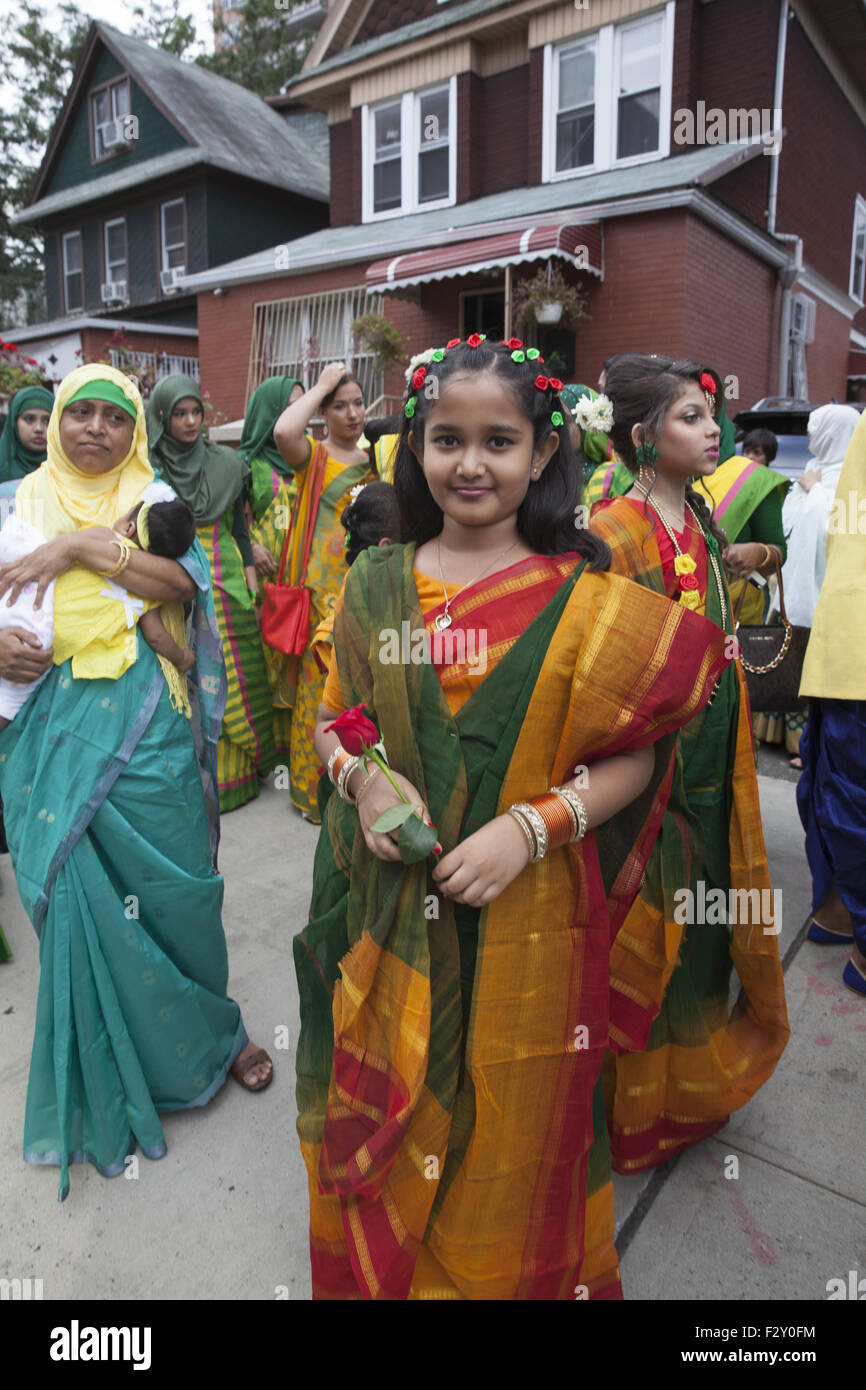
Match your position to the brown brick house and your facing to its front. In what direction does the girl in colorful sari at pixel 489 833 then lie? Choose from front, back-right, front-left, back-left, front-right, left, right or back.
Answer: front-left

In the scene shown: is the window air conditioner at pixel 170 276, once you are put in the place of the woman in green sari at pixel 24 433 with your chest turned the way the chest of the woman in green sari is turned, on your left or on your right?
on your left

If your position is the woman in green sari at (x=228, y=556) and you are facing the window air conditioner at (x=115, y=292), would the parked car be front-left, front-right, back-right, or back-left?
front-right

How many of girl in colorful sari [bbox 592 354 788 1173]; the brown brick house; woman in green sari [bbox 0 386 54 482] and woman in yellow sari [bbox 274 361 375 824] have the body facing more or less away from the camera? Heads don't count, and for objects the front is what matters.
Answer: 0

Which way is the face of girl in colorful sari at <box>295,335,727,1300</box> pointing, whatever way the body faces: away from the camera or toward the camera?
toward the camera

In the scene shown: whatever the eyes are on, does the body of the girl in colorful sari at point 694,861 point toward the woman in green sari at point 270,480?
no

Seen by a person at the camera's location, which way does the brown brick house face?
facing the viewer and to the left of the viewer

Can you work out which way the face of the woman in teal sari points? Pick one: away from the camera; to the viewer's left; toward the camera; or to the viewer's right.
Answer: toward the camera

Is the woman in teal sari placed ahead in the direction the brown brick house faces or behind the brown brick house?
ahead

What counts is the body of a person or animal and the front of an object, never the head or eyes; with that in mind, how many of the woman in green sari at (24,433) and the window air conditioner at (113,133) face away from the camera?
0

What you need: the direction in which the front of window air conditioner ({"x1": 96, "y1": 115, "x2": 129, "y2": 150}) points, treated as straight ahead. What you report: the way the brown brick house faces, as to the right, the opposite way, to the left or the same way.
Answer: the same way

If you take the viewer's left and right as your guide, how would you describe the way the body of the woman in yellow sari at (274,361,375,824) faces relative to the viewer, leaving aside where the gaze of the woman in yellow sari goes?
facing the viewer and to the right of the viewer

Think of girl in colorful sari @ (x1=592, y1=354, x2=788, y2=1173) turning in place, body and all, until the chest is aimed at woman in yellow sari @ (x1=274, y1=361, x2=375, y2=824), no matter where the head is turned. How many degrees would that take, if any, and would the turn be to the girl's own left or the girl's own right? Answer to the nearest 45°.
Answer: approximately 180°

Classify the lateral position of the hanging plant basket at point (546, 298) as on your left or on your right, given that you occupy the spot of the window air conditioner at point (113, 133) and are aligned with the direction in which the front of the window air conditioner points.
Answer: on your left
